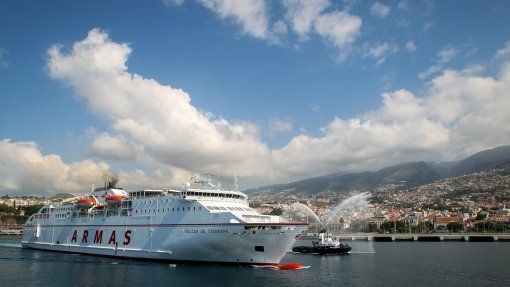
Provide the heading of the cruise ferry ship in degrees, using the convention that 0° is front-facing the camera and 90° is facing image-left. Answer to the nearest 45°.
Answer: approximately 315°
